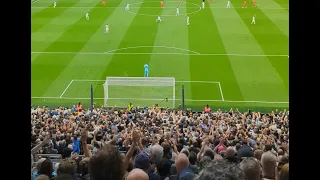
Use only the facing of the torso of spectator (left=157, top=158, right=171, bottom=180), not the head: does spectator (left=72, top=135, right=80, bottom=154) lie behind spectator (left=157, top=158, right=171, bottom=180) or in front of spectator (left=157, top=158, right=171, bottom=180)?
in front

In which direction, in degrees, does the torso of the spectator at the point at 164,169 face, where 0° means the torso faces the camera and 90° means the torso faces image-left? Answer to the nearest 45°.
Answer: approximately 180°

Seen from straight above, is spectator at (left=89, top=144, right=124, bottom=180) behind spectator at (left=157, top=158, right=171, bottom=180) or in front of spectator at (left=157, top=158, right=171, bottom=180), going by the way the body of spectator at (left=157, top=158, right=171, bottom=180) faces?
behind

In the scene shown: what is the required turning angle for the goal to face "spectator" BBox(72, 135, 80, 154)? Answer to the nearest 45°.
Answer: approximately 180°

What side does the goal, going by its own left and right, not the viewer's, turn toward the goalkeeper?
front

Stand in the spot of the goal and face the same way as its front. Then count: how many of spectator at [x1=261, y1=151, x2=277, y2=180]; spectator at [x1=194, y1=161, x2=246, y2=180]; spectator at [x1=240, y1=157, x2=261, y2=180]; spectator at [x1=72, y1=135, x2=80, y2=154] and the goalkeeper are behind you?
4

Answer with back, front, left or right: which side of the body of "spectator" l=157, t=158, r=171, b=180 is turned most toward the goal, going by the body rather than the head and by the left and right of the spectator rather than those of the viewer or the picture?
front

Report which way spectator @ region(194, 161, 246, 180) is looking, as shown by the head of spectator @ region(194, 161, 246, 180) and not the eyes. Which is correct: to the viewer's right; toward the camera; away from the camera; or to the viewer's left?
away from the camera

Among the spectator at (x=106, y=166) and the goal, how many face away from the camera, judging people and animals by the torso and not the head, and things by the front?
2

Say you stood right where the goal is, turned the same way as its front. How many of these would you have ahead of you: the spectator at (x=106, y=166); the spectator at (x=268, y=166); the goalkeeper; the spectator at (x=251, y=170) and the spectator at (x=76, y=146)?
1

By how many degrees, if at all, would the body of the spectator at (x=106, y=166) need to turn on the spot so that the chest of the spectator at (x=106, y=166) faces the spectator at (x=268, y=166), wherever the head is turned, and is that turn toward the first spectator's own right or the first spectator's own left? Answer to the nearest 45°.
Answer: approximately 45° to the first spectator's own right

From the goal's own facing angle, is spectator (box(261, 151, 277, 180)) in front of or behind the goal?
behind

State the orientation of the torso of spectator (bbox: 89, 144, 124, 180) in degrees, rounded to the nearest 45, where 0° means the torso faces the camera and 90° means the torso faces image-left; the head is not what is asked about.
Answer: approximately 180°

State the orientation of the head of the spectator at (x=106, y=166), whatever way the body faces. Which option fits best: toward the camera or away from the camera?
away from the camera
